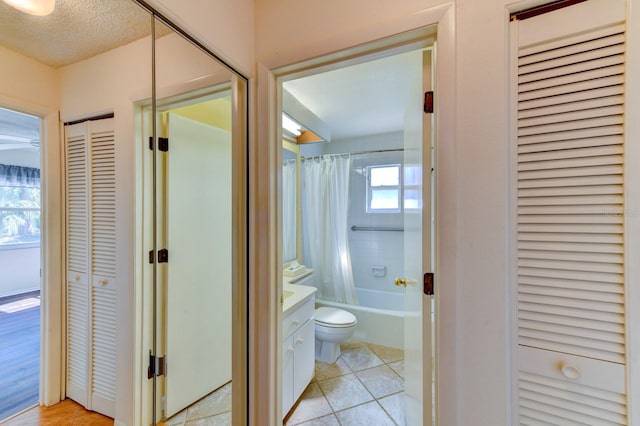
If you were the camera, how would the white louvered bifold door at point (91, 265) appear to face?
facing the viewer and to the left of the viewer

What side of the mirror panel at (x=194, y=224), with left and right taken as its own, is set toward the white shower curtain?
left

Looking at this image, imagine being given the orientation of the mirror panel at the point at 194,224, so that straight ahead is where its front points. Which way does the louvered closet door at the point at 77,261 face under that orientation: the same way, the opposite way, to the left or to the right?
to the right

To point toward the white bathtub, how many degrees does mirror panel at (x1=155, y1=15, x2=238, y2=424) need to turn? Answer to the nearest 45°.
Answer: approximately 90° to its left

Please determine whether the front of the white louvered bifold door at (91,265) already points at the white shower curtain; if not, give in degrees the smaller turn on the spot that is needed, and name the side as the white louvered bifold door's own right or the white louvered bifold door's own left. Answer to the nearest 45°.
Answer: approximately 180°

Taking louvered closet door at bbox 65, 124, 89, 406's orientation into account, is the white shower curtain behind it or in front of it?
behind

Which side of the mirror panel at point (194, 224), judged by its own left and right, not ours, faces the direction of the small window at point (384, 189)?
left

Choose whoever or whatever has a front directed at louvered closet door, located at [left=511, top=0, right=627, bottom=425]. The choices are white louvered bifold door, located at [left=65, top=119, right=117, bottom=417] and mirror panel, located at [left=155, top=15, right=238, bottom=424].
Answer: the mirror panel

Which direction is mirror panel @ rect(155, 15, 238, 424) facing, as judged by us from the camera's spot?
facing the viewer and to the right of the viewer

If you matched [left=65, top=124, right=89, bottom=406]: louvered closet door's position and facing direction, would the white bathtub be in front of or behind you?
behind

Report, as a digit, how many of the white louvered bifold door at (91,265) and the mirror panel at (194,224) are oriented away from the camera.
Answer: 0
